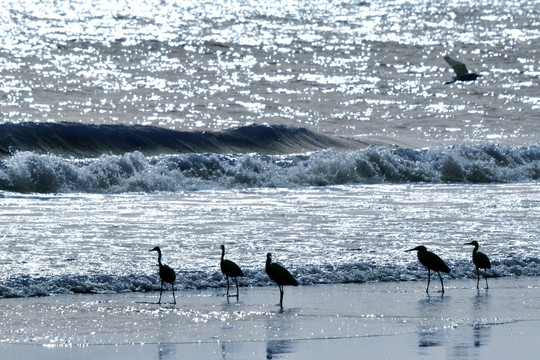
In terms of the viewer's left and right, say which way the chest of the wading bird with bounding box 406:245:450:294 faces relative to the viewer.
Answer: facing to the left of the viewer

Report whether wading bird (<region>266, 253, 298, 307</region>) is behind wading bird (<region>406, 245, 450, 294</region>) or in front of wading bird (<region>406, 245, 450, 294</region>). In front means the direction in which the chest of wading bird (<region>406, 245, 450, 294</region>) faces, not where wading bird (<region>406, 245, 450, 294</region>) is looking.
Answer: in front

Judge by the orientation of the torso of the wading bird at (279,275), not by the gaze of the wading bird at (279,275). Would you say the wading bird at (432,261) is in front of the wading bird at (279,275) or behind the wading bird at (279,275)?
behind

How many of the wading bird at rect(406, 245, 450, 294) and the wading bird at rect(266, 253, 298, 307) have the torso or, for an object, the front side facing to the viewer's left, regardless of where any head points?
2

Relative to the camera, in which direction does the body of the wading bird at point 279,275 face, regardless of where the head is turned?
to the viewer's left
